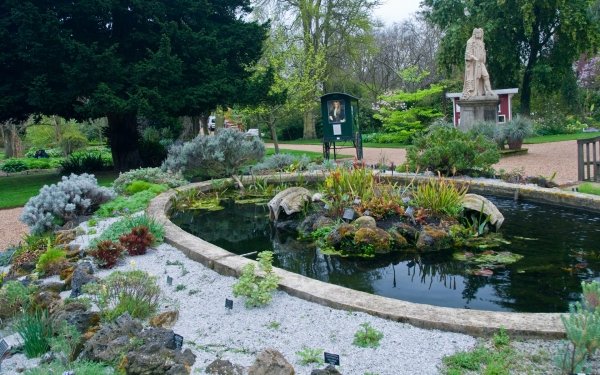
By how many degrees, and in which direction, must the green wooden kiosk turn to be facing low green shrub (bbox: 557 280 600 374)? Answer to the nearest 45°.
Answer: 0° — it already faces it

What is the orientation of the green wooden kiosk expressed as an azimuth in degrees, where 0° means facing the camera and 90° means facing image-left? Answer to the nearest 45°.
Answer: approximately 0°

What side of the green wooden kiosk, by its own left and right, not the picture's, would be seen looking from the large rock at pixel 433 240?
front

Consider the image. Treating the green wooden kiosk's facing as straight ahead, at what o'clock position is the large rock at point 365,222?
The large rock is roughly at 12 o'clock from the green wooden kiosk.

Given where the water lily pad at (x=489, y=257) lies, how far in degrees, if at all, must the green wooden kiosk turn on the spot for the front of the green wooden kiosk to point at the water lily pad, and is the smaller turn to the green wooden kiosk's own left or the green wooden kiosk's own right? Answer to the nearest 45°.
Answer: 0° — it already faces it

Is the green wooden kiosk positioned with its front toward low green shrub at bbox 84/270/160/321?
yes

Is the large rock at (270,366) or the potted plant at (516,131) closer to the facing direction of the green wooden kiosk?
the large rock

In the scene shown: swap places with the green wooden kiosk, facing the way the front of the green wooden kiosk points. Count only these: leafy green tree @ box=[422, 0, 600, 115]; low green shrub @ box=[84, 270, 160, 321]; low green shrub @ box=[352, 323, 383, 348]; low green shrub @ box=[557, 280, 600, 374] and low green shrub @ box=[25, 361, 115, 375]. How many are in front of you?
4

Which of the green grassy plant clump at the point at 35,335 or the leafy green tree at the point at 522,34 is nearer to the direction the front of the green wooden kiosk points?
the green grassy plant clump

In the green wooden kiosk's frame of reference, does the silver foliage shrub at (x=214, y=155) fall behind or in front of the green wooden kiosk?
in front

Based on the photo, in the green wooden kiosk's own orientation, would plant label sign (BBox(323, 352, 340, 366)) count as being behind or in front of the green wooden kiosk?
in front

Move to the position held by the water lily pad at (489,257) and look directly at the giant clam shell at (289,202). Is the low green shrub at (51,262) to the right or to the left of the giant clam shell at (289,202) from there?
left

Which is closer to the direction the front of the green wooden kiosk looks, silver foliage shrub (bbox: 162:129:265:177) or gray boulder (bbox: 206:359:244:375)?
the gray boulder

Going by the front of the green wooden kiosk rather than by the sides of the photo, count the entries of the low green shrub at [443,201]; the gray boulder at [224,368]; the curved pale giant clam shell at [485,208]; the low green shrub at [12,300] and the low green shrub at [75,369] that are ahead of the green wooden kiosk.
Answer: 5

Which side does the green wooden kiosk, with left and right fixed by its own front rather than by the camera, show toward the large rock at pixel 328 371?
front
